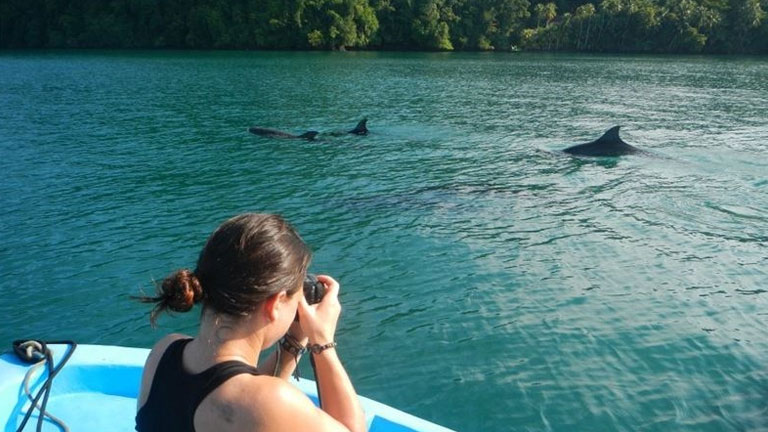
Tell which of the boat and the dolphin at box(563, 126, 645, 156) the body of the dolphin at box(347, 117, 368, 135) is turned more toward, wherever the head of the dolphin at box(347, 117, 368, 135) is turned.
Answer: the boat

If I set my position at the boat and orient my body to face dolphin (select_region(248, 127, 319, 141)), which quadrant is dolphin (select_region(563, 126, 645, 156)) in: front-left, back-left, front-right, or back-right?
front-right

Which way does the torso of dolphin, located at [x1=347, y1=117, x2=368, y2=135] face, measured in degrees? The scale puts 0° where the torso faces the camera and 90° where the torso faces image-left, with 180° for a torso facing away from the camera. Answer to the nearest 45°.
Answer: approximately 90°

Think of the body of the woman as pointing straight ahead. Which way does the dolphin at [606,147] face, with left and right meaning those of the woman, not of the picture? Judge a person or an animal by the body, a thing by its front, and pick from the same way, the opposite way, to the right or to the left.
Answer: to the left

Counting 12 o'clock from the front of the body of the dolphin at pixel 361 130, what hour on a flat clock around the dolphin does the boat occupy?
The boat is roughly at 9 o'clock from the dolphin.

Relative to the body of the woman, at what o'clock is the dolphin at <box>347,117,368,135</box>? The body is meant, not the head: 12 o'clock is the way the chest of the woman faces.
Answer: The dolphin is roughly at 11 o'clock from the woman.

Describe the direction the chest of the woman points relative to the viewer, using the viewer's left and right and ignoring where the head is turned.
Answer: facing away from the viewer and to the right of the viewer

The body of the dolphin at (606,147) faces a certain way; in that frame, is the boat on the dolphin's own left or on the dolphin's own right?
on the dolphin's own left

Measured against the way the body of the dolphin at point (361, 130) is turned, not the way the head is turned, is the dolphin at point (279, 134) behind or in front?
in front

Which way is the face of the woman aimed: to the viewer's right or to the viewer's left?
to the viewer's right

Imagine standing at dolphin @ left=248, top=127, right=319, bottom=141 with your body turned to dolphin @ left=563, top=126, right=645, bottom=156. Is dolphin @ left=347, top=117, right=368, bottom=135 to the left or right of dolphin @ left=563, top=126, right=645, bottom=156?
left

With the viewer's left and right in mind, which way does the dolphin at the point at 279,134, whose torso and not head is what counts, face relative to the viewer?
facing to the left of the viewer

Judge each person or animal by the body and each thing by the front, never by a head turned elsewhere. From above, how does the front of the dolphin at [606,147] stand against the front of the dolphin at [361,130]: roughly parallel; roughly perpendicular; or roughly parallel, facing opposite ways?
roughly parallel

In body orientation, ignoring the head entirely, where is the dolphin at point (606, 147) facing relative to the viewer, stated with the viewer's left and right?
facing to the left of the viewer

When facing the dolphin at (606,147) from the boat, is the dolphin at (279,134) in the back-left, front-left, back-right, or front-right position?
front-left

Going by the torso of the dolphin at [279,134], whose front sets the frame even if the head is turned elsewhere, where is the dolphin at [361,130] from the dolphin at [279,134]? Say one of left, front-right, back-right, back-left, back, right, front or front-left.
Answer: back

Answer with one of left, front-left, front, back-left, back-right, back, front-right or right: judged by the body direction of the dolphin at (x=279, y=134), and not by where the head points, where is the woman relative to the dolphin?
left
